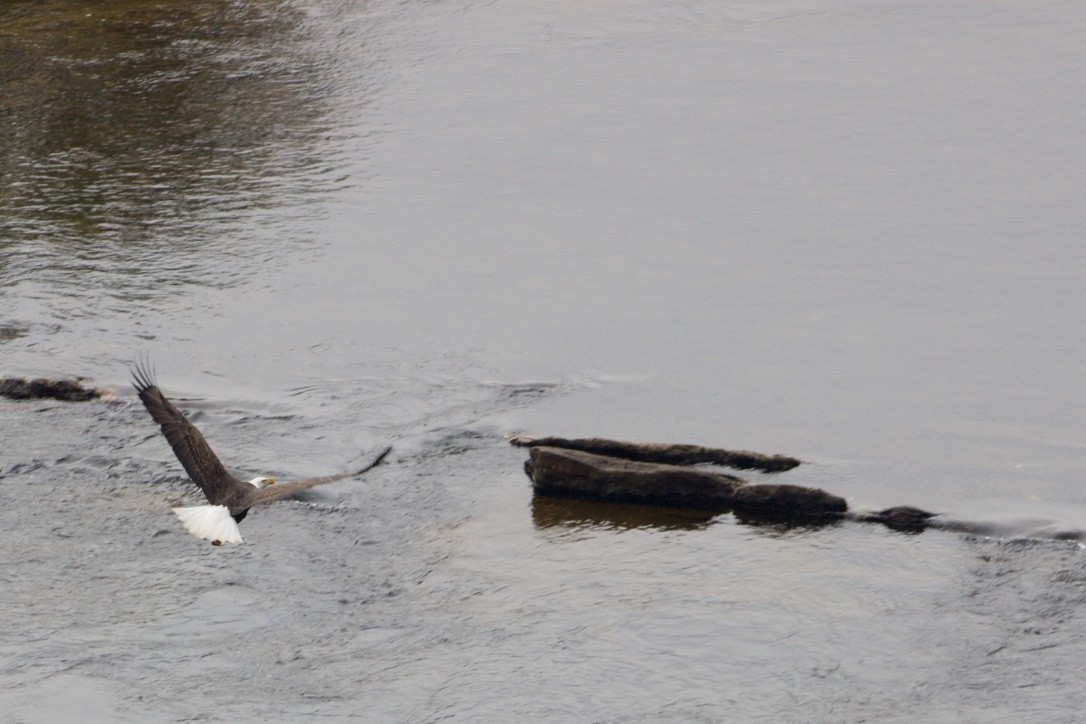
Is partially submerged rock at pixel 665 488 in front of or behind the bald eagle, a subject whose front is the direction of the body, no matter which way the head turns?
in front

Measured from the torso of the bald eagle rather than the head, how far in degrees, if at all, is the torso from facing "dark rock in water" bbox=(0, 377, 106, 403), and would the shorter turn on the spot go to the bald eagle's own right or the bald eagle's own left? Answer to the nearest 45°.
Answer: approximately 45° to the bald eagle's own left

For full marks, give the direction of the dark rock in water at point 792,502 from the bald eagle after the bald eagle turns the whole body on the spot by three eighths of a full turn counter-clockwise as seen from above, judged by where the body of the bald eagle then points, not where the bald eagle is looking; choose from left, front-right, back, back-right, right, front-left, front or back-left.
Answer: back

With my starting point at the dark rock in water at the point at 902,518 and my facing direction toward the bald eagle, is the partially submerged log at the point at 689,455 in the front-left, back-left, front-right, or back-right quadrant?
front-right

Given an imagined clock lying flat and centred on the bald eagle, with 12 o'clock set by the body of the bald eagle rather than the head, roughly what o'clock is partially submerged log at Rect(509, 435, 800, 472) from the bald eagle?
The partially submerged log is roughly at 1 o'clock from the bald eagle.

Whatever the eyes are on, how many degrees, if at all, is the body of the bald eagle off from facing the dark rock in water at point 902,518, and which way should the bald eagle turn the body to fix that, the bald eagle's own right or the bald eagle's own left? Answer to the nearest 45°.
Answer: approximately 45° to the bald eagle's own right

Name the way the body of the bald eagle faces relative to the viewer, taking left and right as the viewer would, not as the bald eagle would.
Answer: facing away from the viewer and to the right of the viewer
